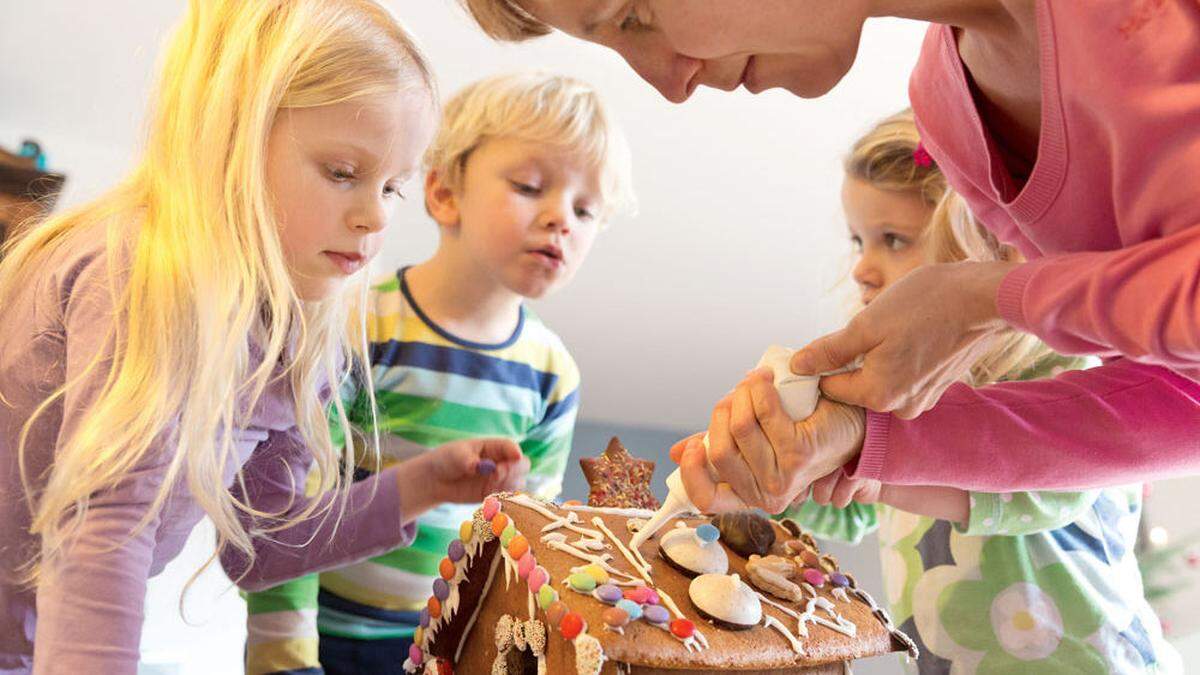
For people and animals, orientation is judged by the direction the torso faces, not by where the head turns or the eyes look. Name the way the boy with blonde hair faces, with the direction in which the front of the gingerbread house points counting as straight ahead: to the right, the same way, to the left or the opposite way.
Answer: to the left

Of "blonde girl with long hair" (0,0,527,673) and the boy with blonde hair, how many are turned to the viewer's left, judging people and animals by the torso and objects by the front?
0

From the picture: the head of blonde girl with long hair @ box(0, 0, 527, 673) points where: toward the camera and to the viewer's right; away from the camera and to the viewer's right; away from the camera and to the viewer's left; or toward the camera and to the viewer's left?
toward the camera and to the viewer's right

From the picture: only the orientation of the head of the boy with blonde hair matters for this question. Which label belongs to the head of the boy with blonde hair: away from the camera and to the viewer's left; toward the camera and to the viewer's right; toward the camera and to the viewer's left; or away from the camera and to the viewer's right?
toward the camera and to the viewer's right

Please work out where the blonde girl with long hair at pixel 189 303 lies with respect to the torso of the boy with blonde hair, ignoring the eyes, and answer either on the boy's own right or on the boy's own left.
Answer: on the boy's own right

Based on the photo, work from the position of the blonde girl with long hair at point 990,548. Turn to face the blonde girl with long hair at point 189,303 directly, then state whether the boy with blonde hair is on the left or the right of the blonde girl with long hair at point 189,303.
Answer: right

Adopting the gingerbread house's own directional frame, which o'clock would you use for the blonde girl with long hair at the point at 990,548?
The blonde girl with long hair is roughly at 6 o'clock from the gingerbread house.

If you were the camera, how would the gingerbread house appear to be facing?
facing the viewer and to the left of the viewer

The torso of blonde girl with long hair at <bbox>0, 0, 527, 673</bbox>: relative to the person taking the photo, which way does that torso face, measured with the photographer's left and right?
facing the viewer and to the right of the viewer

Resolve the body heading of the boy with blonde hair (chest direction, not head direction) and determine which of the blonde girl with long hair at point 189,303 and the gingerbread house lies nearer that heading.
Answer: the gingerbread house

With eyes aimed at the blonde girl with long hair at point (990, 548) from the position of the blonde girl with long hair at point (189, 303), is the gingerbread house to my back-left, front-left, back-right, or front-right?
front-right

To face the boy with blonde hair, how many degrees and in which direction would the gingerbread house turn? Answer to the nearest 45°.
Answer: approximately 90° to its right
